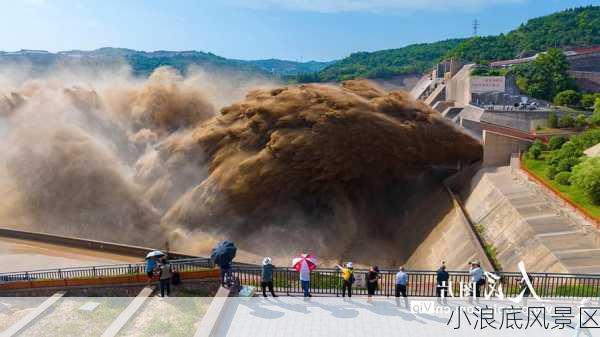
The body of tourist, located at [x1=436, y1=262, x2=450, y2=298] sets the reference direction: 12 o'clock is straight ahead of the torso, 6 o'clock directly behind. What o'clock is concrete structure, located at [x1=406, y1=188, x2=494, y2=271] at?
The concrete structure is roughly at 12 o'clock from the tourist.

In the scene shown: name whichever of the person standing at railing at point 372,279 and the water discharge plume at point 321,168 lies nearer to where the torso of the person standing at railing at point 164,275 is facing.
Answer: the water discharge plume

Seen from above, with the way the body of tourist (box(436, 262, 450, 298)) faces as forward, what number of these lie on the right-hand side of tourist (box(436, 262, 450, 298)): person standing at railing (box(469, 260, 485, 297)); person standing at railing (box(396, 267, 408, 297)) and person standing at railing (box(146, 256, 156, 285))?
1

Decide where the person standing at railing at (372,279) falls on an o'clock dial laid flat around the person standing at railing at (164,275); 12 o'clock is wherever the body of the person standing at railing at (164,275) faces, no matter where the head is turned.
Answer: the person standing at railing at (372,279) is roughly at 4 o'clock from the person standing at railing at (164,275).

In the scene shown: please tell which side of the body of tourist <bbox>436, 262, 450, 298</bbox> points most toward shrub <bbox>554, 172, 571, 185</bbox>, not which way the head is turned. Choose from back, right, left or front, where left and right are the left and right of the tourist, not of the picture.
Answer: front

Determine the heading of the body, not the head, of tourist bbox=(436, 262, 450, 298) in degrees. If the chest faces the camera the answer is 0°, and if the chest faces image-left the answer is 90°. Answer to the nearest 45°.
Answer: approximately 180°

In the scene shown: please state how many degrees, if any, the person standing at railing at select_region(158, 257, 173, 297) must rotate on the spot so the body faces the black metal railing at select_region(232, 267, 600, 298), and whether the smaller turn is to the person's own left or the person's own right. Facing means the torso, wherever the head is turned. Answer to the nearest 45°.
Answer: approximately 90° to the person's own right

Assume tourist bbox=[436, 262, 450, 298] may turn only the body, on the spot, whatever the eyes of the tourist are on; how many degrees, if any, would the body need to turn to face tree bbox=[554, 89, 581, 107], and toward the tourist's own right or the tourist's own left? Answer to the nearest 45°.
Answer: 0° — they already face it

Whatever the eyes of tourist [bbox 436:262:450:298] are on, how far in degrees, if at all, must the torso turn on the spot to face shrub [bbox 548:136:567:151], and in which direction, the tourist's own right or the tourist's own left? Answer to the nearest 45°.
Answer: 0° — they already face it

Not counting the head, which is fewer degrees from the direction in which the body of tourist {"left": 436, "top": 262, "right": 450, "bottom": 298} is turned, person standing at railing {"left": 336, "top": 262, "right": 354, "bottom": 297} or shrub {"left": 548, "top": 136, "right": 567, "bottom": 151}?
the shrub

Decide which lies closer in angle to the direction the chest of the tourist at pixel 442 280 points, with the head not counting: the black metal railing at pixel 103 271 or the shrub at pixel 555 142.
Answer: the shrub

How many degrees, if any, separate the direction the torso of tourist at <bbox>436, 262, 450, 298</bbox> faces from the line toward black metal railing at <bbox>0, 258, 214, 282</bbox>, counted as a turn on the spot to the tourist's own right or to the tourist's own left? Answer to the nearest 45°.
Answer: approximately 90° to the tourist's own left

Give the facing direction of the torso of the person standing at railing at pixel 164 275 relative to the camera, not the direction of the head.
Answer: away from the camera

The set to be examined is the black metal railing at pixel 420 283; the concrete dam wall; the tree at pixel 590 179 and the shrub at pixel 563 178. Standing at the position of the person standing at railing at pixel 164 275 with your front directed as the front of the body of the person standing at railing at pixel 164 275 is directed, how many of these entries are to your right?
4

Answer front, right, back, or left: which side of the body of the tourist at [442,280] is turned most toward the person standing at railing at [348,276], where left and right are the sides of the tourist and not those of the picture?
left

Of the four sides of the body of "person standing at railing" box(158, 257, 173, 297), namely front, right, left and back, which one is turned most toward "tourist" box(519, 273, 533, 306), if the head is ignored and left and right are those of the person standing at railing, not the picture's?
right

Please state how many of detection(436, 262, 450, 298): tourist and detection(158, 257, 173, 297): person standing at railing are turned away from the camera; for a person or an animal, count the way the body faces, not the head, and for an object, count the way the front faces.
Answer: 2

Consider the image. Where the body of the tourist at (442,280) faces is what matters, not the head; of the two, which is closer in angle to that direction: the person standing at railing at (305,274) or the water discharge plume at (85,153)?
the water discharge plume
